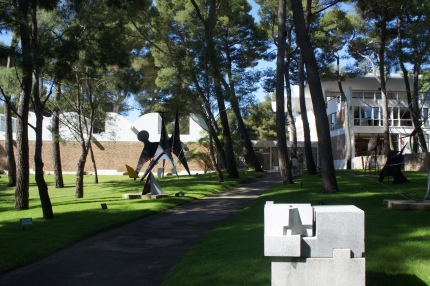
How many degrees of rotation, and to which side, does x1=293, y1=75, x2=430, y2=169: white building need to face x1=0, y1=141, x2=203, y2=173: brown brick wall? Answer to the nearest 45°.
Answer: approximately 90° to its right

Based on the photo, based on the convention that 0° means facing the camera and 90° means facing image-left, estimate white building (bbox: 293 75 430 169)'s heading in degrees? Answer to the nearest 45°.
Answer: approximately 0°

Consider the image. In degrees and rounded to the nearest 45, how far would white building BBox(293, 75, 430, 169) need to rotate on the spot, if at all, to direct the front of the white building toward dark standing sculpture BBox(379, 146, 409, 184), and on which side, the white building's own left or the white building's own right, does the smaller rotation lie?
0° — it already faces it

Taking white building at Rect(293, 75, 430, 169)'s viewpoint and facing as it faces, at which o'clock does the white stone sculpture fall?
The white stone sculpture is roughly at 12 o'clock from the white building.

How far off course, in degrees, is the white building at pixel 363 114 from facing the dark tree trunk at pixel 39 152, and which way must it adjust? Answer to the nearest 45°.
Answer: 0° — it already faces it

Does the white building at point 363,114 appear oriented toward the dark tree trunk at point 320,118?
yes

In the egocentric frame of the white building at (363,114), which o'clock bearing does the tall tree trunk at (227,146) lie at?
The tall tree trunk is roughly at 1 o'clock from the white building.

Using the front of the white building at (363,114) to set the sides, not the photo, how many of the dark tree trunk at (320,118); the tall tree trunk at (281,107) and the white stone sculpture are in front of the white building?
3
